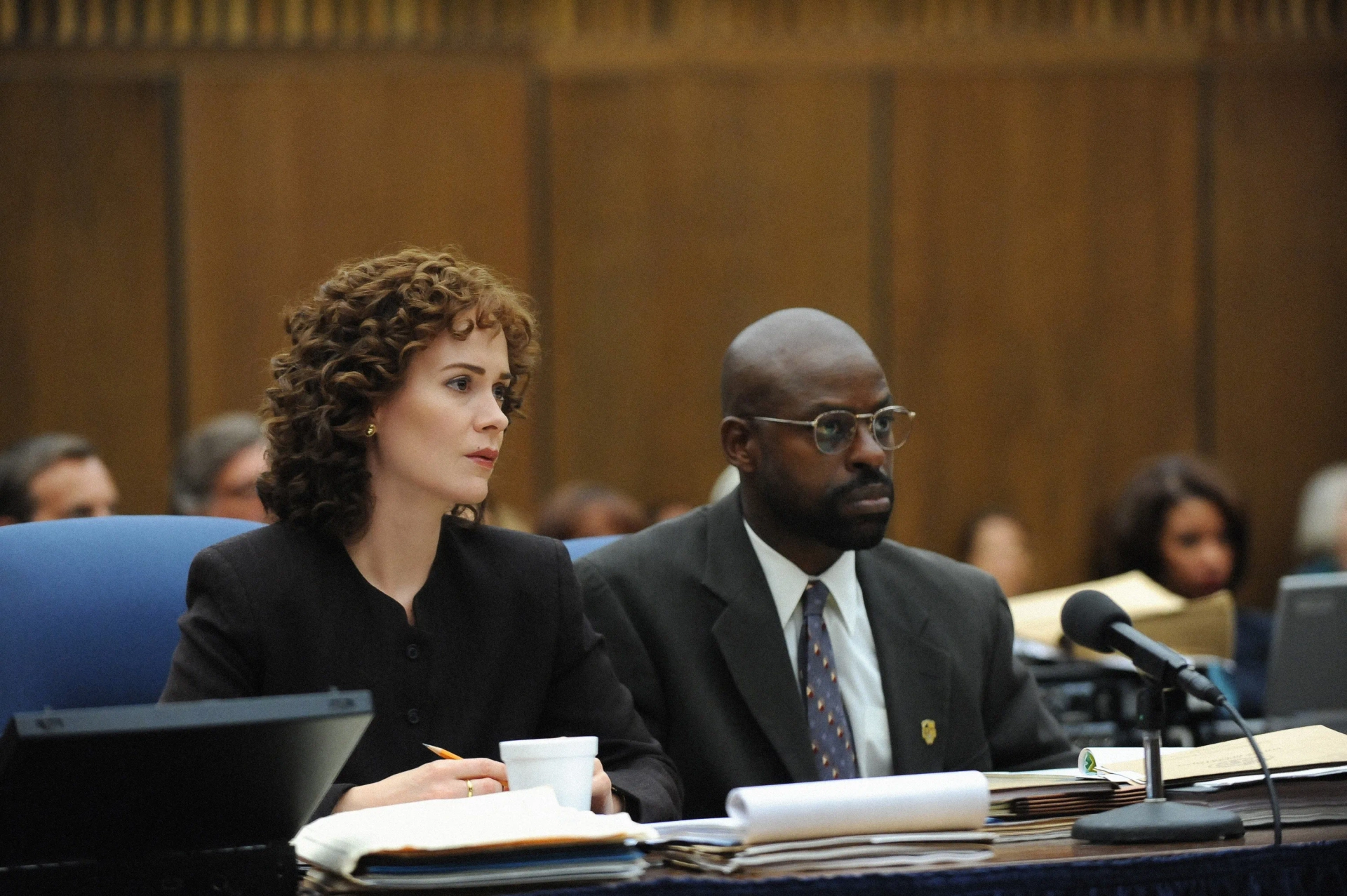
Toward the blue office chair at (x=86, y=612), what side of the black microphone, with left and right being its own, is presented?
front

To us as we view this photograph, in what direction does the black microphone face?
facing to the left of the viewer

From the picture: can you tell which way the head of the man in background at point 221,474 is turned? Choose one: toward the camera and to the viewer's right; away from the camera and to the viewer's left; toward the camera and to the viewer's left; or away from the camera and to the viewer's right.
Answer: toward the camera and to the viewer's right

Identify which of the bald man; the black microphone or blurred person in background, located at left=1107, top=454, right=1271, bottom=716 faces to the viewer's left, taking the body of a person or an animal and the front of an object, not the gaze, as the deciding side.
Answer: the black microphone

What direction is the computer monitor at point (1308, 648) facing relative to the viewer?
away from the camera

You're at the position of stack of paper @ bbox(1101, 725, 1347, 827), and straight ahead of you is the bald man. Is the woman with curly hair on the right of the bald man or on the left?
left

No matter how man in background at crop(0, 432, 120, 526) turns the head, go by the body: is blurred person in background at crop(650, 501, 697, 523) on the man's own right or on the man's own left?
on the man's own left

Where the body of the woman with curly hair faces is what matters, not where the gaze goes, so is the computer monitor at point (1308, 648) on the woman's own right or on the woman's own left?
on the woman's own left
